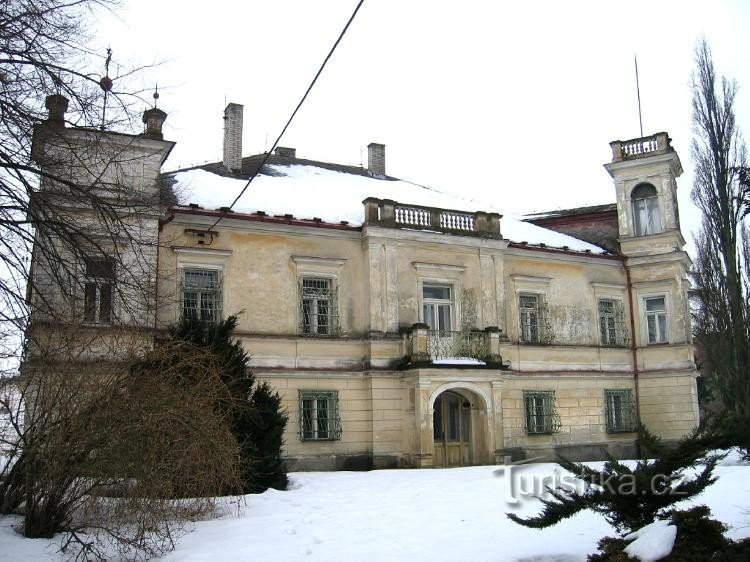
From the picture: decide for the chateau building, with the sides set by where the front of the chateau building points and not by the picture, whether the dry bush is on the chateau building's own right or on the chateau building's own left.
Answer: on the chateau building's own right

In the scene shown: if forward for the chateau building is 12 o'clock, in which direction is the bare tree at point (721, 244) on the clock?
The bare tree is roughly at 10 o'clock from the chateau building.

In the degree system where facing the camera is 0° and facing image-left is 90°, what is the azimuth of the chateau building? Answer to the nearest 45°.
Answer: approximately 315°
